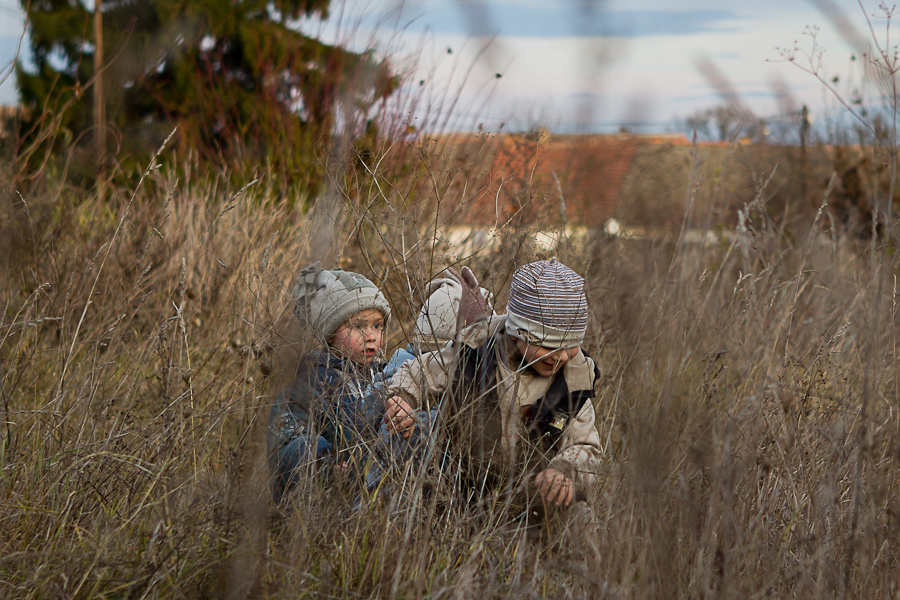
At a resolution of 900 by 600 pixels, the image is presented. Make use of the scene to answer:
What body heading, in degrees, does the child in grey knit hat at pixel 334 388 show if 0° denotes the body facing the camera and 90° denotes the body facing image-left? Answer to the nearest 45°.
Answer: approximately 315°

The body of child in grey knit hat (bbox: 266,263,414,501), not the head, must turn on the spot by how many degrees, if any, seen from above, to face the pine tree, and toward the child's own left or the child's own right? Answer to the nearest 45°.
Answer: approximately 135° to the child's own left
